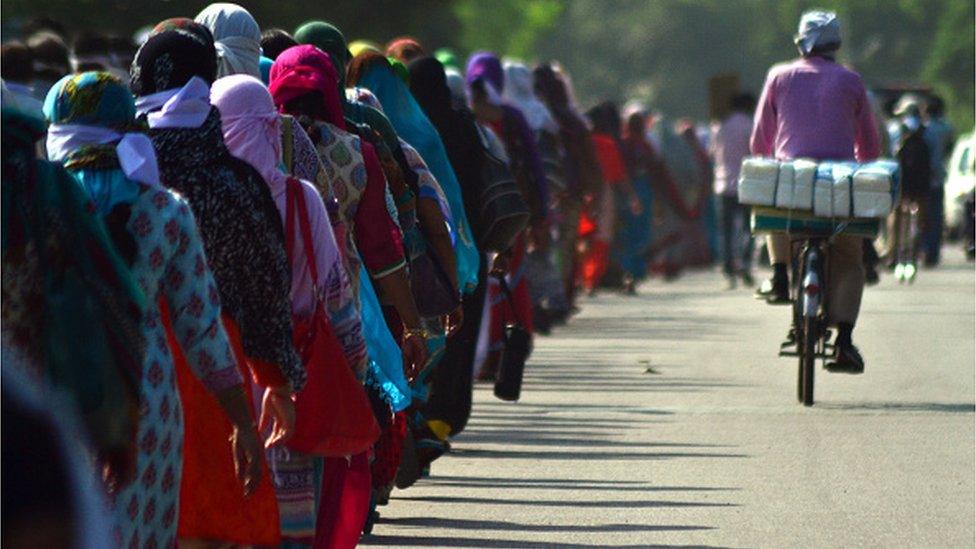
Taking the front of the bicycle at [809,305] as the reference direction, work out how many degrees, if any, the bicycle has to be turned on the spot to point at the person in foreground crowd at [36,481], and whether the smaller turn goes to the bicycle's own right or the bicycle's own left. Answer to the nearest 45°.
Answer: approximately 180°

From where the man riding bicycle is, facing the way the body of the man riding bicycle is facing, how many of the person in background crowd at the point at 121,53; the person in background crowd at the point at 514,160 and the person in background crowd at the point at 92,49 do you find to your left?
3

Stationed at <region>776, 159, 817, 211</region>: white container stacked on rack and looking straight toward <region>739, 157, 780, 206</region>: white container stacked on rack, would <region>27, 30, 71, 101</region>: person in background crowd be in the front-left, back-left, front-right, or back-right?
front-left

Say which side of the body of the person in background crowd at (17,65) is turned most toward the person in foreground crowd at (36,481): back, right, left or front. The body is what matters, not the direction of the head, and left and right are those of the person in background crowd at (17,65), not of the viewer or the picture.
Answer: back

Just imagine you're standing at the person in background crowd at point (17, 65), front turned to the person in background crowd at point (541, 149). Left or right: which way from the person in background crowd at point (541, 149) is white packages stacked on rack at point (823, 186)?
right

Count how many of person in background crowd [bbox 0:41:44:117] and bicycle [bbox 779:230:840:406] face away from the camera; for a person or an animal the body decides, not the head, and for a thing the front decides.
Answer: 2

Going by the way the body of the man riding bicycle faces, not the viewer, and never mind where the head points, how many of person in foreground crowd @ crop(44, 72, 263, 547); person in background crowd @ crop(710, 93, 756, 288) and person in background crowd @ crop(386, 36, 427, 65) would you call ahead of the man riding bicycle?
1

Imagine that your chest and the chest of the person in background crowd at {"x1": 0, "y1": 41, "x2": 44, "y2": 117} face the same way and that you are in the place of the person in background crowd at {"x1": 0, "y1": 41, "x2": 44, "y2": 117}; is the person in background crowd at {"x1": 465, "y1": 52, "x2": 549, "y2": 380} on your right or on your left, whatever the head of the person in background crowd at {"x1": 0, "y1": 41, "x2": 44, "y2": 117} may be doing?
on your right

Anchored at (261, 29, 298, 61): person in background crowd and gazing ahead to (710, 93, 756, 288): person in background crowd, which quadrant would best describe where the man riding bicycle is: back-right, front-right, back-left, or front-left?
front-right

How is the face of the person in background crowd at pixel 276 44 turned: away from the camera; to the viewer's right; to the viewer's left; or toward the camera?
away from the camera

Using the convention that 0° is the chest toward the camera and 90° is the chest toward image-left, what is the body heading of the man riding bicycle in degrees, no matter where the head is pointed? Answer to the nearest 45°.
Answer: approximately 180°

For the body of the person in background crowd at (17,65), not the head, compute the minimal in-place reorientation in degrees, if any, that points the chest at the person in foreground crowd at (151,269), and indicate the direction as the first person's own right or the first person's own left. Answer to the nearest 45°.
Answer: approximately 180°

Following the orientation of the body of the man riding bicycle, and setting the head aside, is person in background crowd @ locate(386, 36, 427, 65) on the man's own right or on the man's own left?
on the man's own left

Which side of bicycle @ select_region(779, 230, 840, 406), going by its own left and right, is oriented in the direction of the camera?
back

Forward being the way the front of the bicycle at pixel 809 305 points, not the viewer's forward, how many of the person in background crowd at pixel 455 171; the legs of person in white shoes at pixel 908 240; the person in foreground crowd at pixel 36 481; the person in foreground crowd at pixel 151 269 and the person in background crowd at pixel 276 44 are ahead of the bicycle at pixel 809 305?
1

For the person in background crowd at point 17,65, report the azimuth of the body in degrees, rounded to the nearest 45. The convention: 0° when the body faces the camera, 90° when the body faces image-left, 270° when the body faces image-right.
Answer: approximately 180°

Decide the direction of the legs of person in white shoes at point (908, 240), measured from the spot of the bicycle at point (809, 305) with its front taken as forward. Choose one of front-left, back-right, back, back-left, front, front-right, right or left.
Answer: front

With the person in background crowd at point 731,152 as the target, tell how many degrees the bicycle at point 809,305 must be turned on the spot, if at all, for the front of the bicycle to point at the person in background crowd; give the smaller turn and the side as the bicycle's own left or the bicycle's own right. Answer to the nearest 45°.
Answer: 0° — it already faces them
